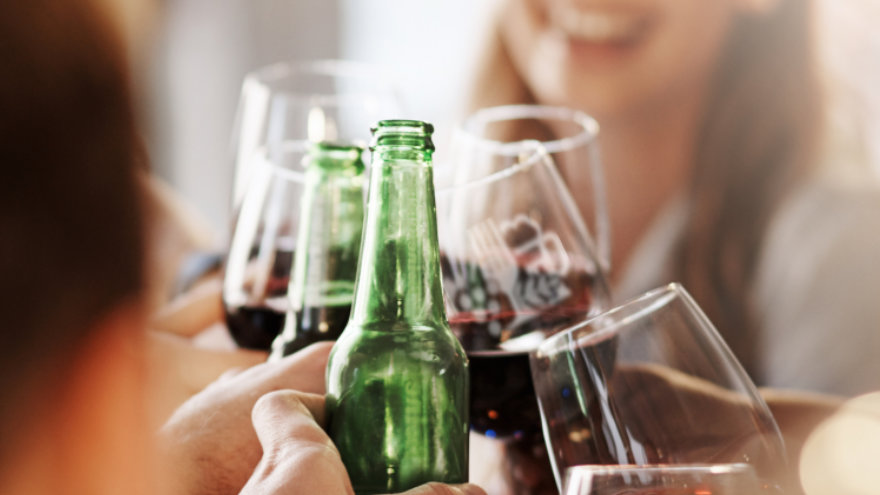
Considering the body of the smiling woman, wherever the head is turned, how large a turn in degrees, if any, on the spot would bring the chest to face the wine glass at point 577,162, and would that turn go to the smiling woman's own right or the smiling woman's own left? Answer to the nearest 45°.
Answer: approximately 45° to the smiling woman's own left

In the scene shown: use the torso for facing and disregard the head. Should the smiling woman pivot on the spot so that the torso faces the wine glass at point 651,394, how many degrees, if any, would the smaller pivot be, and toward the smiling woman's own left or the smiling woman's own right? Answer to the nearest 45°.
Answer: approximately 45° to the smiling woman's own left

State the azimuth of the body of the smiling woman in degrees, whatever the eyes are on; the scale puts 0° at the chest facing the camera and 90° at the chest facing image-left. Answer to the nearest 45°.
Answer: approximately 45°
